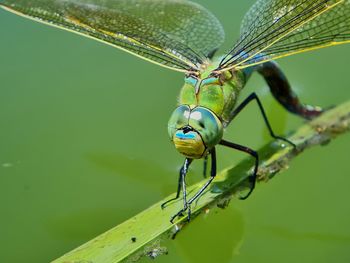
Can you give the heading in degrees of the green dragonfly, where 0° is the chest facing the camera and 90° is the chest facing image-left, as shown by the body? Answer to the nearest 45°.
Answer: approximately 45°
